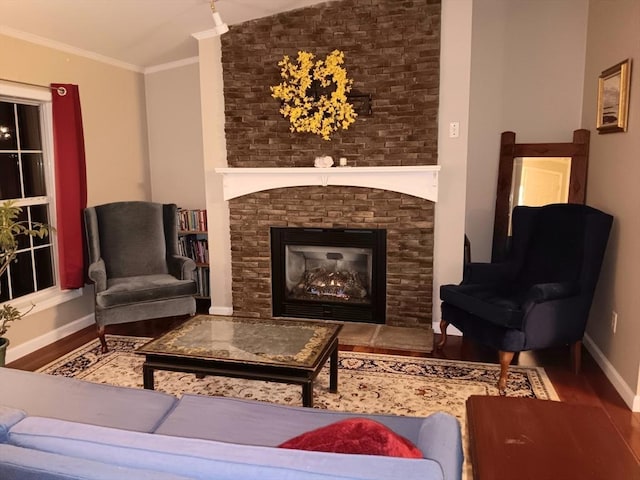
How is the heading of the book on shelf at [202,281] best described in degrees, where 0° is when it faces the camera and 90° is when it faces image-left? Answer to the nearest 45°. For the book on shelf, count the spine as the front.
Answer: approximately 0°

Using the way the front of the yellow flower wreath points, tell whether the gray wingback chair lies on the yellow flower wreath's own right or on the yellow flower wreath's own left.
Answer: on the yellow flower wreath's own right

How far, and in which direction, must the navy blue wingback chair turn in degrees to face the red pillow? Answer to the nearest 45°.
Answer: approximately 45° to its left

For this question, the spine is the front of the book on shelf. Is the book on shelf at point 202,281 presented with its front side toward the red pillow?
yes

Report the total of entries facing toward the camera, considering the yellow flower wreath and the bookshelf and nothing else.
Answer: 2

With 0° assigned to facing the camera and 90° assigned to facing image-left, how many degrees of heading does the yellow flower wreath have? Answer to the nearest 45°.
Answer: approximately 0°

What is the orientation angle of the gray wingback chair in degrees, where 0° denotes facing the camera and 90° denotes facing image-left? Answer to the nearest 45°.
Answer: approximately 315°

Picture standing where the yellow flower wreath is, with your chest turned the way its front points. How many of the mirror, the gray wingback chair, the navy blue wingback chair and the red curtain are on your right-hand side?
2

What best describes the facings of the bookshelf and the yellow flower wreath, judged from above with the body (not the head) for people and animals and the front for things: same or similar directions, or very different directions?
same or similar directions

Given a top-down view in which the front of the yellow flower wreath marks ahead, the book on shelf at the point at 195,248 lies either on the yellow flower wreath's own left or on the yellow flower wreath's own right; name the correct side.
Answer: on the yellow flower wreath's own right

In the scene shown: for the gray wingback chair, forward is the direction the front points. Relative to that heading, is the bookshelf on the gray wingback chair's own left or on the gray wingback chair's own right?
on the gray wingback chair's own left

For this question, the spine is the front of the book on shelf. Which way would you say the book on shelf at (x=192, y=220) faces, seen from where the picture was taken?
facing the viewer
